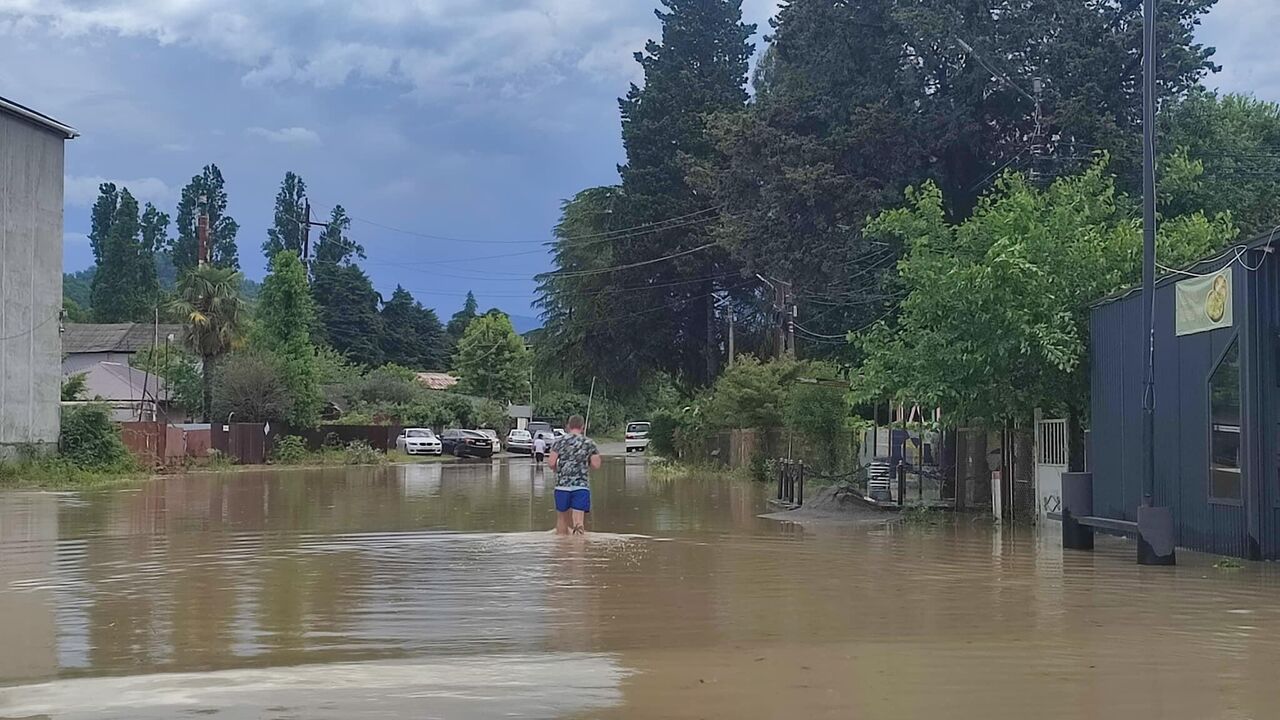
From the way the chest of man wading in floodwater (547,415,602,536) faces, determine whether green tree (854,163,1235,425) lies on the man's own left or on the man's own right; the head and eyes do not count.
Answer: on the man's own right

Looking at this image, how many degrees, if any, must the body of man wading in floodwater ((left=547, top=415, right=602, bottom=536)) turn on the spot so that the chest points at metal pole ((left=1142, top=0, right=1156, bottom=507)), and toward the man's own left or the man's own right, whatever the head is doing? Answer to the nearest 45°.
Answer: approximately 135° to the man's own right

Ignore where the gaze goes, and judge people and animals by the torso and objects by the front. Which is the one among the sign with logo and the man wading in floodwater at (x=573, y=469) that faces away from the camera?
the man wading in floodwater

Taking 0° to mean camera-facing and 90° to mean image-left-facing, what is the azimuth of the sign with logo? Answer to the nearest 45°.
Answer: approximately 45°

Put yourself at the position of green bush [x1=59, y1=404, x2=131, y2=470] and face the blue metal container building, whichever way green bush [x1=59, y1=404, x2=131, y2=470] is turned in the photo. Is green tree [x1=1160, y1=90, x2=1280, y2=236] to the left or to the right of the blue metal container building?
left

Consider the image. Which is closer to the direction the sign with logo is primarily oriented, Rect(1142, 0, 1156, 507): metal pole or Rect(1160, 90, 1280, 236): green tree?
the metal pole

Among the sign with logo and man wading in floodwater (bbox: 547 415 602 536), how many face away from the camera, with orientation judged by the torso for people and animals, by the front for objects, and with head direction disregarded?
1

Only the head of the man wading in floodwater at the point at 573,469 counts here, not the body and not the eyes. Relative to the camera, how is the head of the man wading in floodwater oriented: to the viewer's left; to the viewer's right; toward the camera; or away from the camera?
away from the camera

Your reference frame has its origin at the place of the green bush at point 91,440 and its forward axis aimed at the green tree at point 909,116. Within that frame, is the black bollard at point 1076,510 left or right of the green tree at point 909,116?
right

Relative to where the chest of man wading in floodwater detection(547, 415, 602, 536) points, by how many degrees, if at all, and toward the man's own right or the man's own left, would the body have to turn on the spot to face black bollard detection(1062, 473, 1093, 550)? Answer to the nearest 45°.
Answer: approximately 90° to the man's own right

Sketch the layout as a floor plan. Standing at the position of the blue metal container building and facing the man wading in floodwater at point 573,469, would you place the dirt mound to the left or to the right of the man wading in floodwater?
right

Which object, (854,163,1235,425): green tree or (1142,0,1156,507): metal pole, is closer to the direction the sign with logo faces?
the metal pole

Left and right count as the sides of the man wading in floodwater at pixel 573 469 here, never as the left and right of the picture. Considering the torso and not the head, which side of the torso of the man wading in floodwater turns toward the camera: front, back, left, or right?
back

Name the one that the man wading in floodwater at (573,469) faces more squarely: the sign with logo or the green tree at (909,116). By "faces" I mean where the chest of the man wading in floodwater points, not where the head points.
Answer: the green tree

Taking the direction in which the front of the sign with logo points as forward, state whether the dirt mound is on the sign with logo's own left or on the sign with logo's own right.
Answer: on the sign with logo's own right
